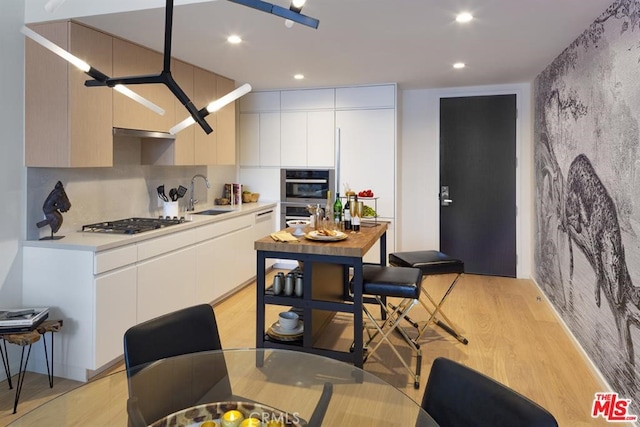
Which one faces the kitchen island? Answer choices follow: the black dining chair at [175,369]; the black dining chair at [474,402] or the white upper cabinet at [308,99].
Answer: the white upper cabinet

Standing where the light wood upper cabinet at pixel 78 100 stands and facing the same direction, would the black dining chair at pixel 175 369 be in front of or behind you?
in front

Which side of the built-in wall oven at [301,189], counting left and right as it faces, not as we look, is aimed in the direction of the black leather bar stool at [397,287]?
front

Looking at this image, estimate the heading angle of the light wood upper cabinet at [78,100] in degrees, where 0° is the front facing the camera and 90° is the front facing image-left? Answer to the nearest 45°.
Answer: approximately 315°

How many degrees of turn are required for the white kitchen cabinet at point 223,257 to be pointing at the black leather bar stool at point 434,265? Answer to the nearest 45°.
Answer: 0° — it already faces it

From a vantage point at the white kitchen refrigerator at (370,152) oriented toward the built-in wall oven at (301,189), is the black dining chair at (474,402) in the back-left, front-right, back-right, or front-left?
back-left

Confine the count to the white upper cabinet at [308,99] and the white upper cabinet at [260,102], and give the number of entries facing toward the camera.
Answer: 2
